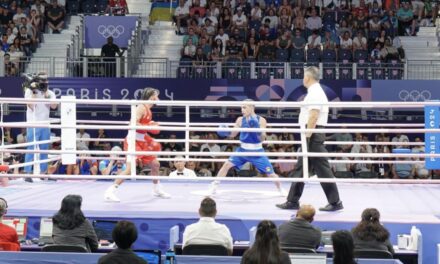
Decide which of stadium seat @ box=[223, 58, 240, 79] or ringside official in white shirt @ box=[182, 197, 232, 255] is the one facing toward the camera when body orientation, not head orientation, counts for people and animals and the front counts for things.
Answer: the stadium seat

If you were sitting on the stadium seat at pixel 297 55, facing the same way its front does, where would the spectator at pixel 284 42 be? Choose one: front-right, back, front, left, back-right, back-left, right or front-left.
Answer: back-right

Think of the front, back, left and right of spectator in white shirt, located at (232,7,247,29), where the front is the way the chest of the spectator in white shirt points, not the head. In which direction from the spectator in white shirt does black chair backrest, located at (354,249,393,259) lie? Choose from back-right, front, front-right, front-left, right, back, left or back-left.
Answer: front

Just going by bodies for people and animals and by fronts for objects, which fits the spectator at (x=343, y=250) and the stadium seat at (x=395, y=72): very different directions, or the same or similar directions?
very different directions

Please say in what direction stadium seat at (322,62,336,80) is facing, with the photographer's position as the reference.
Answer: facing the viewer

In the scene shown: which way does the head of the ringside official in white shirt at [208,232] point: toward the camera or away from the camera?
away from the camera

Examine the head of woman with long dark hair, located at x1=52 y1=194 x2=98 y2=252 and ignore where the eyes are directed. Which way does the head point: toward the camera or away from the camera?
away from the camera

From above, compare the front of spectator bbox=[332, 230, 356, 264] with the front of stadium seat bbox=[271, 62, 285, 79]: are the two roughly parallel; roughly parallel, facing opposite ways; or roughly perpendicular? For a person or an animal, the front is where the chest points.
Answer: roughly parallel, facing opposite ways

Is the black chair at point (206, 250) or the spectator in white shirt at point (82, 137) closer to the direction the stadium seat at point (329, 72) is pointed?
the black chair

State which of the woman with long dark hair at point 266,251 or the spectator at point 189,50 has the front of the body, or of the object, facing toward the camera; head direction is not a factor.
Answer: the spectator

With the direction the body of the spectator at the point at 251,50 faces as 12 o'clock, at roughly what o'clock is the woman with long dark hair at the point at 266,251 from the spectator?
The woman with long dark hair is roughly at 12 o'clock from the spectator.

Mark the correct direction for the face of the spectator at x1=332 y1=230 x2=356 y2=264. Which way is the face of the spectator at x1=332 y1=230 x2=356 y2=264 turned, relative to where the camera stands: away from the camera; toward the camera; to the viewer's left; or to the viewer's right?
away from the camera

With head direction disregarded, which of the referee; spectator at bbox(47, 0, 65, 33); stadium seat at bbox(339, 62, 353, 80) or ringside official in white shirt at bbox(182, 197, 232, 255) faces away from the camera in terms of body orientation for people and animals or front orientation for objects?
the ringside official in white shirt

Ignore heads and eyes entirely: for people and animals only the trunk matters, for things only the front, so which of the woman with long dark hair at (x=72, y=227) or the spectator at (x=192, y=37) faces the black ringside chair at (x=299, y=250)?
the spectator

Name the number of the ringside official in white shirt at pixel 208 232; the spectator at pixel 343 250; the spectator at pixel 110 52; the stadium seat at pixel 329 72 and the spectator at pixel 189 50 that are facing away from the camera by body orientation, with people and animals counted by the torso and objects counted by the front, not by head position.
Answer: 2

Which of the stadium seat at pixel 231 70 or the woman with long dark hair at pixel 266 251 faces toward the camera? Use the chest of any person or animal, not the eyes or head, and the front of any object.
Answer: the stadium seat

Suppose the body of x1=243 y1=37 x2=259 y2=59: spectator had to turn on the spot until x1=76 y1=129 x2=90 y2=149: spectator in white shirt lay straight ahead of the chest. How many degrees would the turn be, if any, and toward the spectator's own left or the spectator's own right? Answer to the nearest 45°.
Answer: approximately 45° to the spectator's own right

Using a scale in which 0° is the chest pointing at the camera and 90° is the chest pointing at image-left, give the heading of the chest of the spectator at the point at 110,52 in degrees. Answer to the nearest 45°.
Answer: approximately 0°

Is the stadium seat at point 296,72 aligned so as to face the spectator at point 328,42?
no

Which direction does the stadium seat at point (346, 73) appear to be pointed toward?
toward the camera

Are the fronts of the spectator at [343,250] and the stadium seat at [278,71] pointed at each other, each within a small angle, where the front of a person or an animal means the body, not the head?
yes

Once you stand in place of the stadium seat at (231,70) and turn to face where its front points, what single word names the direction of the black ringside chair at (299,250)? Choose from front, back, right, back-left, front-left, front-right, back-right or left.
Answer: front

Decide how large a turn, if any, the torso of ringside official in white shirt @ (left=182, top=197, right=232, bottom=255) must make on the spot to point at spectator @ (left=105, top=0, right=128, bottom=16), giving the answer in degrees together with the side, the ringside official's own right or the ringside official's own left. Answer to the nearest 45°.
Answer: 0° — they already face them

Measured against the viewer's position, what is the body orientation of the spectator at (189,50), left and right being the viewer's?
facing the viewer
